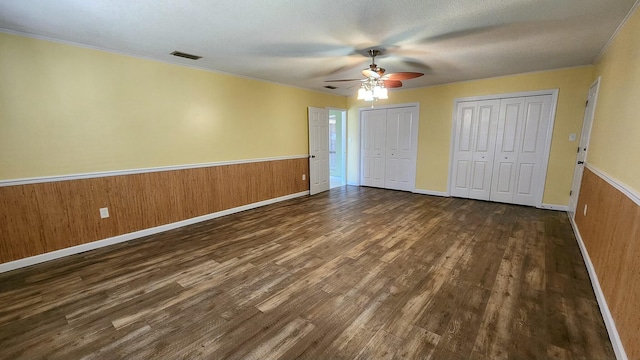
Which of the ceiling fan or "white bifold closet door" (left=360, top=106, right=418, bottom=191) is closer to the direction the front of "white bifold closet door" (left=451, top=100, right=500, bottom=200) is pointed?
the ceiling fan

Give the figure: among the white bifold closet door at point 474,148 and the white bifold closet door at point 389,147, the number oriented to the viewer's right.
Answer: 0

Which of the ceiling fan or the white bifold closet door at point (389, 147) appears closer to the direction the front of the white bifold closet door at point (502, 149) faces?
the ceiling fan

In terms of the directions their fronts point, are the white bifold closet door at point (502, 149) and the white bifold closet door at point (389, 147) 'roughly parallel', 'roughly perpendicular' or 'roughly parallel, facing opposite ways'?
roughly parallel

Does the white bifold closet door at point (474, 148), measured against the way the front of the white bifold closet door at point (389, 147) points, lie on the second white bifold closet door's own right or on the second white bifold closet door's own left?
on the second white bifold closet door's own left

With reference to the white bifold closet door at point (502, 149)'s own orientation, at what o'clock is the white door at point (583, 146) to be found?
The white door is roughly at 10 o'clock from the white bifold closet door.

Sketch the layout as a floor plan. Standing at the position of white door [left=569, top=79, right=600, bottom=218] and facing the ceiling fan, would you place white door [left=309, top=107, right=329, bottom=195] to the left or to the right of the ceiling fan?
right

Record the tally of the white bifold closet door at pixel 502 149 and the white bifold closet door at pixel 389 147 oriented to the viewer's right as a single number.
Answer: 0

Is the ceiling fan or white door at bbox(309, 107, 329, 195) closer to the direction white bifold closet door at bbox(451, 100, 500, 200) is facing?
the ceiling fan

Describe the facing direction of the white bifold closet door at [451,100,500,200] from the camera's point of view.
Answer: facing the viewer

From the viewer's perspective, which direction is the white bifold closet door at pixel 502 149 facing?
toward the camera

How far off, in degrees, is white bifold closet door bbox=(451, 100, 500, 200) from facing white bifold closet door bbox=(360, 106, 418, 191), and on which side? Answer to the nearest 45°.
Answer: approximately 90° to its right

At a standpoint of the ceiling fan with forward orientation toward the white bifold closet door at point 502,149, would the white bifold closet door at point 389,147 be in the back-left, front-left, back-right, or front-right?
front-left

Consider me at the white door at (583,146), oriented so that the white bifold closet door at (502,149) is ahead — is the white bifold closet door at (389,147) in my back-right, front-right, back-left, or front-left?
front-left

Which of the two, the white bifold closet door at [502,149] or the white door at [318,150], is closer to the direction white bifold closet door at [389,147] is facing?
the white door
